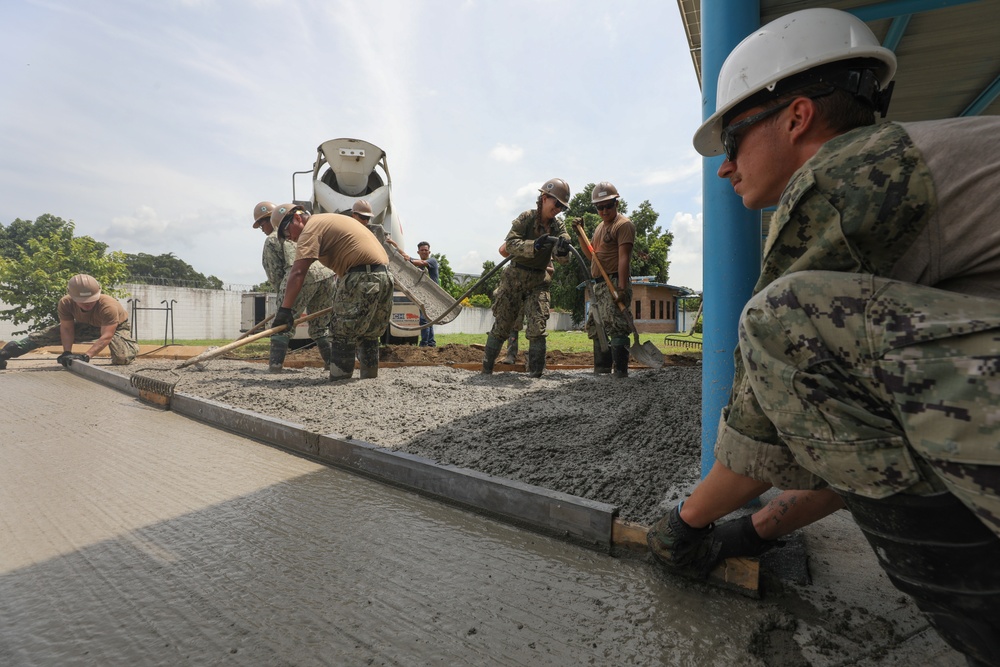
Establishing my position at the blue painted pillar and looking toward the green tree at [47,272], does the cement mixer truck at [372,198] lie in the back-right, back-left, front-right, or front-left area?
front-right

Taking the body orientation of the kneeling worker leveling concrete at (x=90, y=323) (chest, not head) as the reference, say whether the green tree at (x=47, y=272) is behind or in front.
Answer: behind

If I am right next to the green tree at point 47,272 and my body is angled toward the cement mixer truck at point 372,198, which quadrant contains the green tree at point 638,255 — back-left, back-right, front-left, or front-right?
front-left

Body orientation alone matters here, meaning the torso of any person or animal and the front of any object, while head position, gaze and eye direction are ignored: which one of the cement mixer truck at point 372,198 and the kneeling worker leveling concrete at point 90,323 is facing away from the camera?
the cement mixer truck

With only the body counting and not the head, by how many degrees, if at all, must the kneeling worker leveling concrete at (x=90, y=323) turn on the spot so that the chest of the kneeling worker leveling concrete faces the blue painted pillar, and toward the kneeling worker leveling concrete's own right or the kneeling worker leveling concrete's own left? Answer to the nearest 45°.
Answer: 0° — they already face it

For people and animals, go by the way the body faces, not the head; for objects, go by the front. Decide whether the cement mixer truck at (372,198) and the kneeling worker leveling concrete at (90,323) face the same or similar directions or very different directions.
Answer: very different directions

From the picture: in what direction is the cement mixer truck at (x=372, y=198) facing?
away from the camera

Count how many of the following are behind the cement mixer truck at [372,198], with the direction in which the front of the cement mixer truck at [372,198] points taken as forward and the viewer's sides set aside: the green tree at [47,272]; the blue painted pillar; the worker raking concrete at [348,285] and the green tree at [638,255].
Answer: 2

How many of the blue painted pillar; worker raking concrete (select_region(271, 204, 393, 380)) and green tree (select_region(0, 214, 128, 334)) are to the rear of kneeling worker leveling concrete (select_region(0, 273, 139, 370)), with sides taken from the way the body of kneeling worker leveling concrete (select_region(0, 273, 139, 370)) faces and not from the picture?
1

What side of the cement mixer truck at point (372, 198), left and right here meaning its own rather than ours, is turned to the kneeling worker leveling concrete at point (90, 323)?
left

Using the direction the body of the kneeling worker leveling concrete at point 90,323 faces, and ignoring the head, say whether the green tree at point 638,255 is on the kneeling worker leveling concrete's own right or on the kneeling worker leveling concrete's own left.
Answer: on the kneeling worker leveling concrete's own left

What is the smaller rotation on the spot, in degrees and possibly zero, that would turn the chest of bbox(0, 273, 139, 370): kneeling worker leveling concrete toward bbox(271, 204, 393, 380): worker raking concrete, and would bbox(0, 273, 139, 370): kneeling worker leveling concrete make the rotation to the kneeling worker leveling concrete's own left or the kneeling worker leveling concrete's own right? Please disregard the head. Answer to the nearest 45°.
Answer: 0° — they already face them

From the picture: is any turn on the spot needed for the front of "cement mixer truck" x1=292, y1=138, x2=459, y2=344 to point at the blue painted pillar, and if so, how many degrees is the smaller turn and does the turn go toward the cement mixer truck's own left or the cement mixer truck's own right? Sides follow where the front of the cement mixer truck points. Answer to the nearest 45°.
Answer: approximately 180°

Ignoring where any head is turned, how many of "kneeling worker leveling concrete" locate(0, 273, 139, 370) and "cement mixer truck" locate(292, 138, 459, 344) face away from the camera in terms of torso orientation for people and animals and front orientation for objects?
1

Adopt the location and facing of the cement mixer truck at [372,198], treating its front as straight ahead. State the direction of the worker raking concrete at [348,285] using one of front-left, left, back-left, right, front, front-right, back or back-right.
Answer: back
